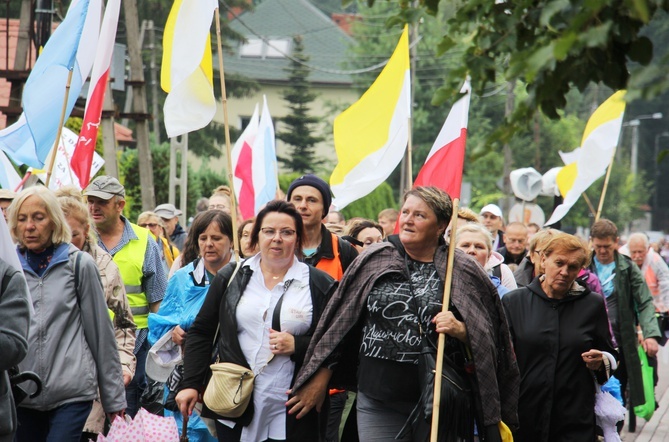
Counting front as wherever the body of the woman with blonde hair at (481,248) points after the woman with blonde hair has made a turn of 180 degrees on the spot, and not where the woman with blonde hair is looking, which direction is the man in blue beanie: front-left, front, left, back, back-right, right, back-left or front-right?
back-left

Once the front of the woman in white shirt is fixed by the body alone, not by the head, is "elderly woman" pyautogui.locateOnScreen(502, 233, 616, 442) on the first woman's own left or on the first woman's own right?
on the first woman's own left

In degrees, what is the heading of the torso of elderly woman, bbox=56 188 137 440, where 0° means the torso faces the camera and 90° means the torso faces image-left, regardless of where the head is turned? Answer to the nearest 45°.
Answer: approximately 45°

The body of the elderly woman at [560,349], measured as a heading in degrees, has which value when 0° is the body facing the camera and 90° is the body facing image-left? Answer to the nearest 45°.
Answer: approximately 0°

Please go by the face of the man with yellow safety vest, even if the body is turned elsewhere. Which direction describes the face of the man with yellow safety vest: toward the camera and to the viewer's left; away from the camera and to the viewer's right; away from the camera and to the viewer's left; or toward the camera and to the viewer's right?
toward the camera and to the viewer's left

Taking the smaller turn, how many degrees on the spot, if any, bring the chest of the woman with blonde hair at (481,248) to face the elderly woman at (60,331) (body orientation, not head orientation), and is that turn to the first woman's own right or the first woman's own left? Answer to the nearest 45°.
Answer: approximately 45° to the first woman's own right

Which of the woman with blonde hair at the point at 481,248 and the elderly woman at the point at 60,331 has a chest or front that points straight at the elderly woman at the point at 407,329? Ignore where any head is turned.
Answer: the woman with blonde hair

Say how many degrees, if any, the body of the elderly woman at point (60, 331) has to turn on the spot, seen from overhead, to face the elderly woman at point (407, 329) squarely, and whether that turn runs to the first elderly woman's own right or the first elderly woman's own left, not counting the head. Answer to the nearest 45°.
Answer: approximately 135° to the first elderly woman's own left

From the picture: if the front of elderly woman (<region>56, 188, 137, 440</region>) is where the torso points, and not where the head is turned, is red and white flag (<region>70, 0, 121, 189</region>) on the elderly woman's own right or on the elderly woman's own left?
on the elderly woman's own right

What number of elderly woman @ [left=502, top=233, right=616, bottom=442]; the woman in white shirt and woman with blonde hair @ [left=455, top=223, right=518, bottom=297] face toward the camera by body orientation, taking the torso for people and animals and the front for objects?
3

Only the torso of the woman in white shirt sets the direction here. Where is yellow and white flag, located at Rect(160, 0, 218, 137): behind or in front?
behind
